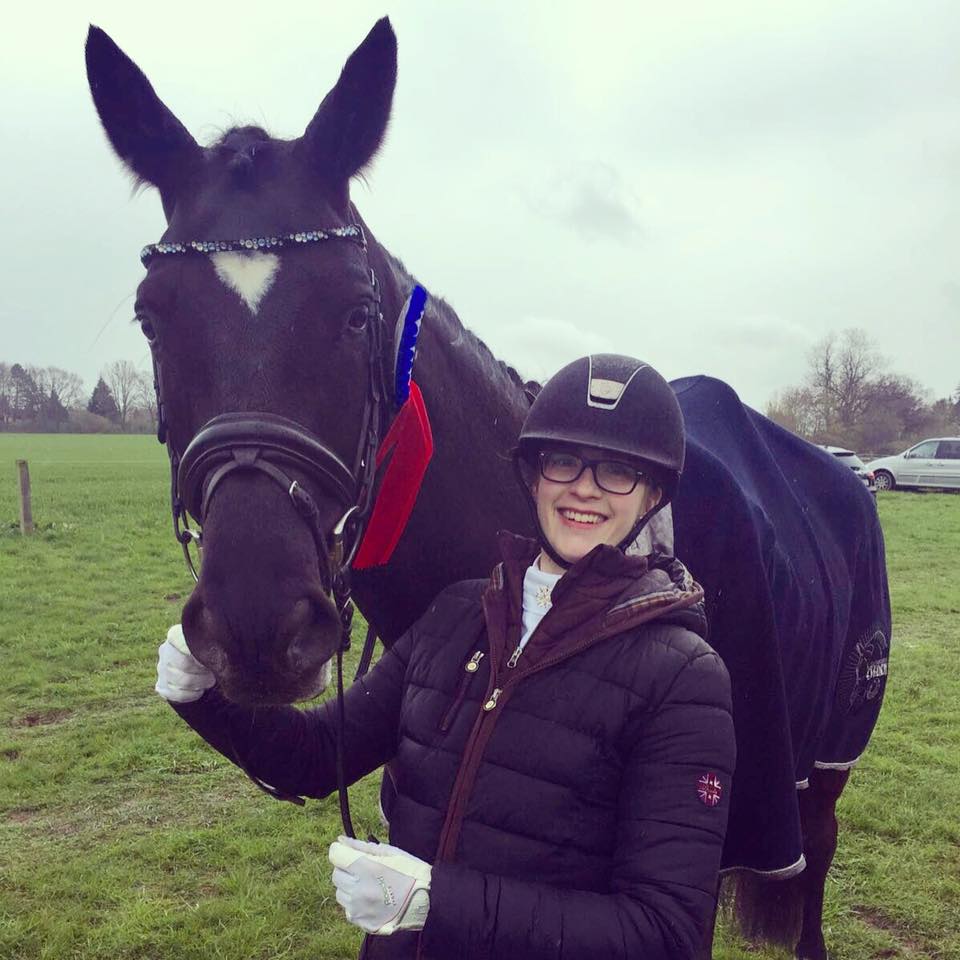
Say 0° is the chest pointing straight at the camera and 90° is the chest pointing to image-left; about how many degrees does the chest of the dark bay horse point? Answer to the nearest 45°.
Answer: approximately 45°

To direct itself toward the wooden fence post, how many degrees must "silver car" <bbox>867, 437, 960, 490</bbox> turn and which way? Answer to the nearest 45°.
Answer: approximately 45° to its left

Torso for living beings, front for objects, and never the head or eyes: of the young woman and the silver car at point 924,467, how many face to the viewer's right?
0

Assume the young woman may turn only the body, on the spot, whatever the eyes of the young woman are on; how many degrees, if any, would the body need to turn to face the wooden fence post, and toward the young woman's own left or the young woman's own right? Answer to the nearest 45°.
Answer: approximately 90° to the young woman's own right

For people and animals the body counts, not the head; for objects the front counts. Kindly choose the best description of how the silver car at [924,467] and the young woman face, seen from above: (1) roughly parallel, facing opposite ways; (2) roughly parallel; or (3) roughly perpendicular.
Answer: roughly perpendicular

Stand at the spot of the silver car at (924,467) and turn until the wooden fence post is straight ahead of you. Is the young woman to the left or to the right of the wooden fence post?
left

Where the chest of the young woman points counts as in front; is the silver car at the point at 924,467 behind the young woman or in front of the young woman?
behind

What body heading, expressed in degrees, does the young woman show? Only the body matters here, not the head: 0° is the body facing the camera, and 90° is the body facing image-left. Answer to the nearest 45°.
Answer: approximately 45°

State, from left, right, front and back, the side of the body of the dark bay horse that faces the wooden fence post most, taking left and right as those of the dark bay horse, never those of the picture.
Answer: right
